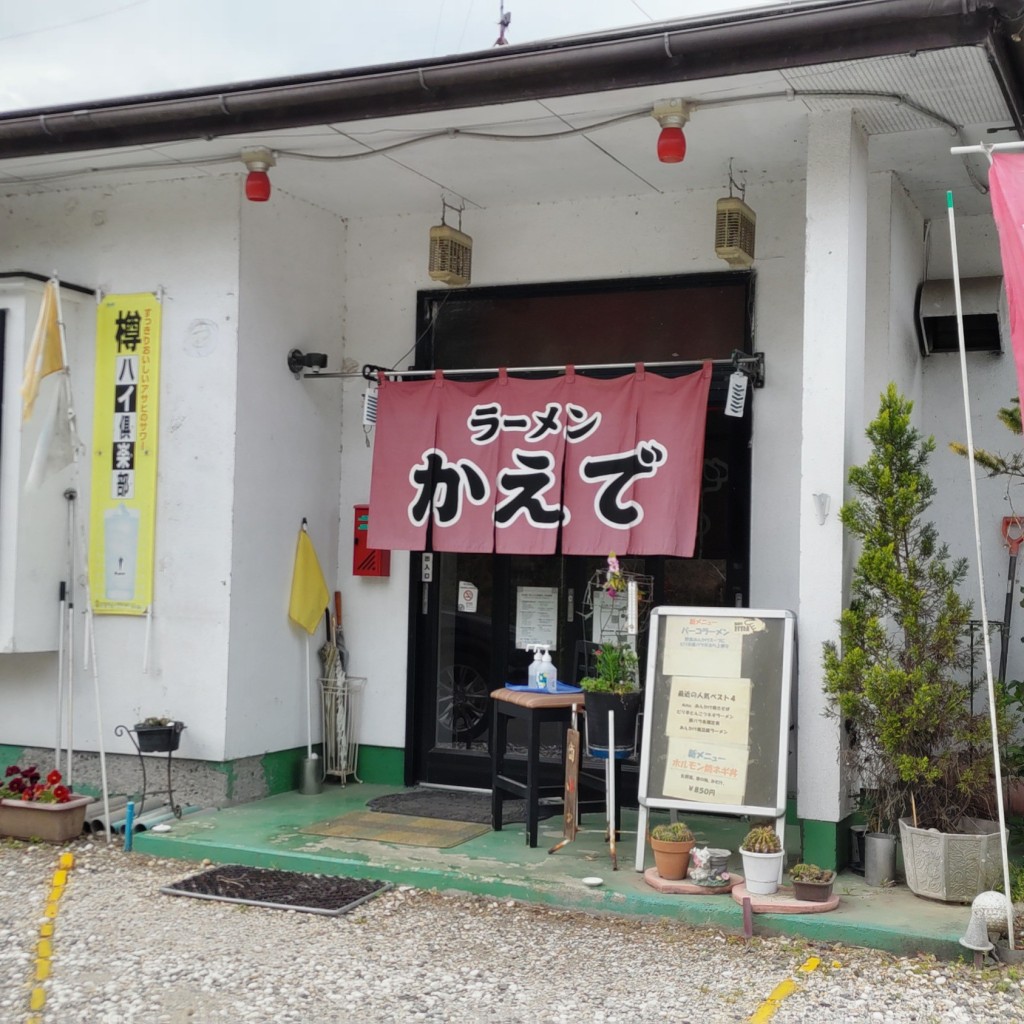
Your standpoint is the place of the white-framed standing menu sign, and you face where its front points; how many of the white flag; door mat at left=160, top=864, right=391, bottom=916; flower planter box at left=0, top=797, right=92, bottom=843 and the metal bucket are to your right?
3

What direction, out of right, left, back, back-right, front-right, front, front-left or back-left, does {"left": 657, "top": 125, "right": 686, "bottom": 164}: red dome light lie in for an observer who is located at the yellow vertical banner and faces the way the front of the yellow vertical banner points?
front-left

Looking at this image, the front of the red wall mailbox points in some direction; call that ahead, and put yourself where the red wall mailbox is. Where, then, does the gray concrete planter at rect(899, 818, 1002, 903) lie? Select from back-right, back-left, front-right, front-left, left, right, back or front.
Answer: front-left

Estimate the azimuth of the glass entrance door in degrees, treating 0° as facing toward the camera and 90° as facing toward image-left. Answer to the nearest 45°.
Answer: approximately 0°

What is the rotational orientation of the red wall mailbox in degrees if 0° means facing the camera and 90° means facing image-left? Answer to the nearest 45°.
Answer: approximately 0°

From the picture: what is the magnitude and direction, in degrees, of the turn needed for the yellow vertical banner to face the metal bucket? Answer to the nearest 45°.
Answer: approximately 45° to its left

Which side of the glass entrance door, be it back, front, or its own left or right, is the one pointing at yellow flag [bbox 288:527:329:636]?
right

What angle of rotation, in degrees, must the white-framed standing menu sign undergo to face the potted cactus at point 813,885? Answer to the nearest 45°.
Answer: approximately 45° to its left

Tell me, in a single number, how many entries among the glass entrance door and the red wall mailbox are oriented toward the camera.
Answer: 2

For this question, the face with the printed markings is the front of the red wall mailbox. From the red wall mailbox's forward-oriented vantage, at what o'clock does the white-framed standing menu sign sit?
The white-framed standing menu sign is roughly at 11 o'clock from the red wall mailbox.

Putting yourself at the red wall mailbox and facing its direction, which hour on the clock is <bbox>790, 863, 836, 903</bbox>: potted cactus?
The potted cactus is roughly at 11 o'clock from the red wall mailbox.
